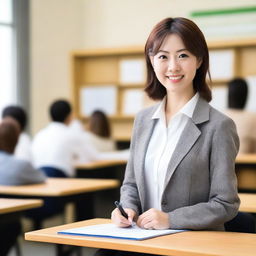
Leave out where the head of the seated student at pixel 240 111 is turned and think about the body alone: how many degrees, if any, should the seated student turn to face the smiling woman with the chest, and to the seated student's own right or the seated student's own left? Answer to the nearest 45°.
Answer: approximately 180°

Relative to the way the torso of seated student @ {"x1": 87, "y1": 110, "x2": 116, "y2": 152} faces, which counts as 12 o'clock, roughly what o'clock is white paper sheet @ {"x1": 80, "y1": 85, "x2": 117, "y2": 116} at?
The white paper sheet is roughly at 12 o'clock from the seated student.

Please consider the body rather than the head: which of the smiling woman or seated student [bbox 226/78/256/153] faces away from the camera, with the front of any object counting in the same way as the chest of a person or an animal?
the seated student

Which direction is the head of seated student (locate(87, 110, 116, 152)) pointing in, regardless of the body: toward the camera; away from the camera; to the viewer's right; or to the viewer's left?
away from the camera

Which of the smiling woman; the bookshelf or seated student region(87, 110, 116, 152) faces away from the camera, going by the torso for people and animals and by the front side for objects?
the seated student

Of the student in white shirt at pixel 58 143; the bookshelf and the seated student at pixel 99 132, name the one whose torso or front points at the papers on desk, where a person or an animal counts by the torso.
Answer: the bookshelf

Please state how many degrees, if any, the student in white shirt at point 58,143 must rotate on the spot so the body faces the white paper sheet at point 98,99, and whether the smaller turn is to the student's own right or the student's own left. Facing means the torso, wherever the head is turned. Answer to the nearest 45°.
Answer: approximately 45° to the student's own left

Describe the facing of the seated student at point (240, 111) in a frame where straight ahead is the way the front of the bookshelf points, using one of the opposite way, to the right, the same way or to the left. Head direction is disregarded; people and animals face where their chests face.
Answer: the opposite way

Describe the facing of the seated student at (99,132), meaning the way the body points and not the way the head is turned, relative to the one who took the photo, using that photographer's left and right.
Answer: facing away from the viewer

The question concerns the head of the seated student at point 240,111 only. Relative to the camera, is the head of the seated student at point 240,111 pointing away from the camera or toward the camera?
away from the camera

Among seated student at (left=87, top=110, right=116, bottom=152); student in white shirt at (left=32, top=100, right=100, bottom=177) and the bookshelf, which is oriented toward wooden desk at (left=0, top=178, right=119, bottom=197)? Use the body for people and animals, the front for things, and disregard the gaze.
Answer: the bookshelf

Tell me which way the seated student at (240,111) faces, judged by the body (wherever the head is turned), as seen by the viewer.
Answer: away from the camera
